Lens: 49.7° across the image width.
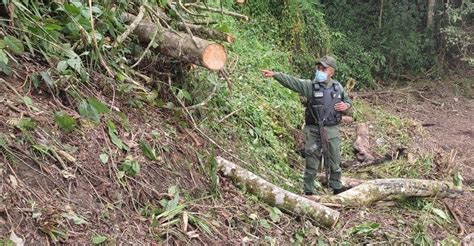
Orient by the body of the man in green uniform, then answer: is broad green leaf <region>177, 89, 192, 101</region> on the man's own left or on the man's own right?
on the man's own right

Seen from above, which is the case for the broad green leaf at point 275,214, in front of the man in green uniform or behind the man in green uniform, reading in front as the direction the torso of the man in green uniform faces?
in front

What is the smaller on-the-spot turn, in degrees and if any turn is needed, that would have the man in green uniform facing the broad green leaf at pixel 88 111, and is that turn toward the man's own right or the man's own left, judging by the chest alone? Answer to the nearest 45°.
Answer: approximately 45° to the man's own right

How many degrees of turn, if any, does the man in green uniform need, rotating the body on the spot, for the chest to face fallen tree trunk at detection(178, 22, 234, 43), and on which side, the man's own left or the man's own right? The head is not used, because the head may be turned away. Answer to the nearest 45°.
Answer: approximately 90° to the man's own right

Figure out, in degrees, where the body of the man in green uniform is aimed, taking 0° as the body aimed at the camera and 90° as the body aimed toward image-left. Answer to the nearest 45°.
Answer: approximately 0°

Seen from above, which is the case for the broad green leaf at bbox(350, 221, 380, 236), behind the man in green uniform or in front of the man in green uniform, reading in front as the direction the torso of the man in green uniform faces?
in front

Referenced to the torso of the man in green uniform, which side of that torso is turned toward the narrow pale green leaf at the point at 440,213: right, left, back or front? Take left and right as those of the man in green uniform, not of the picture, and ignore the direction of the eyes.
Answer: left

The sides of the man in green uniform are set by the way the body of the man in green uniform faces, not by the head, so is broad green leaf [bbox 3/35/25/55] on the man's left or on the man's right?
on the man's right

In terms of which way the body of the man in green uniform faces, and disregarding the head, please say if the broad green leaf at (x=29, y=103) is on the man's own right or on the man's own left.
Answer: on the man's own right

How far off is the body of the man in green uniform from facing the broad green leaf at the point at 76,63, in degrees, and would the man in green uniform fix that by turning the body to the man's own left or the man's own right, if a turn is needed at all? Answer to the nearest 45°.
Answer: approximately 45° to the man's own right

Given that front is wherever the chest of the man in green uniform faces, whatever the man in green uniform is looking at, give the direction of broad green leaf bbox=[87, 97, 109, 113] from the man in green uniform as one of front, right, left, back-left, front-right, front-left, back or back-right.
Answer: front-right
